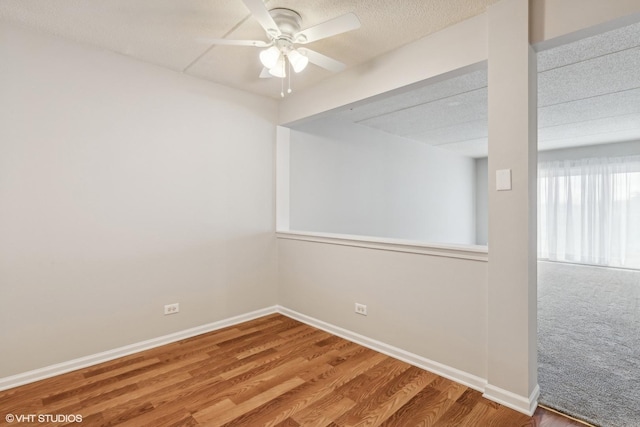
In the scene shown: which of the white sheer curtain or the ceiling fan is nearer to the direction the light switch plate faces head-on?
the ceiling fan

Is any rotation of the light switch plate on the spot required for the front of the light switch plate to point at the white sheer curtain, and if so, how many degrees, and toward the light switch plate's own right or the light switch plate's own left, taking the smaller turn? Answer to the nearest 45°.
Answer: approximately 180°

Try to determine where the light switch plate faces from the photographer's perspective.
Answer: facing the viewer

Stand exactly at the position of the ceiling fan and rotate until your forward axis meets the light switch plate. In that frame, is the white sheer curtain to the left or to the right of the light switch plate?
left

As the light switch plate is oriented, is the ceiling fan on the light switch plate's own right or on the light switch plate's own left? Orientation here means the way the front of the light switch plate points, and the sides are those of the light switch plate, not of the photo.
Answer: on the light switch plate's own right
